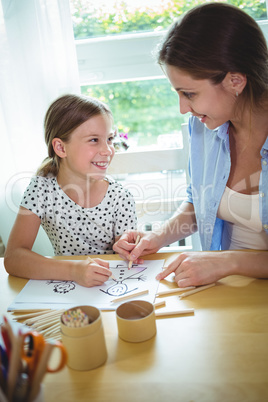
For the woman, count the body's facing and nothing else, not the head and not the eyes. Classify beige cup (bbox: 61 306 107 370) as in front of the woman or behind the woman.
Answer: in front

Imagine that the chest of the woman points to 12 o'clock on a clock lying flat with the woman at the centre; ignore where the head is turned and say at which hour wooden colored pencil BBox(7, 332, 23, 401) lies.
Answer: The wooden colored pencil is roughly at 11 o'clock from the woman.

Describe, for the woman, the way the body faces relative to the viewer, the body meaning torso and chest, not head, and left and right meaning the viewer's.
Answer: facing the viewer and to the left of the viewer

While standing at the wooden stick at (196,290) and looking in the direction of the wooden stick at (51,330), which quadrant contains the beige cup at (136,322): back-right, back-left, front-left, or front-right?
front-left

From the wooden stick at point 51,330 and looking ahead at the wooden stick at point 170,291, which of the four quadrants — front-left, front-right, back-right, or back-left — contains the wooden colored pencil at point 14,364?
back-right

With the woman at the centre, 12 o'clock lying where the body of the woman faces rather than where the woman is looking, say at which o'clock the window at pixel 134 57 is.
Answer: The window is roughly at 4 o'clock from the woman.
